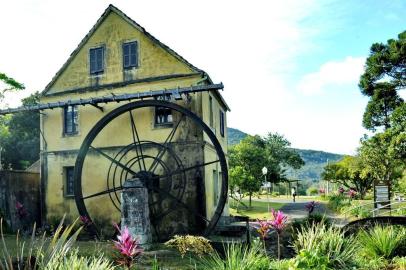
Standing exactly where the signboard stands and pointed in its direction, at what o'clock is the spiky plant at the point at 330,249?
The spiky plant is roughly at 12 o'clock from the signboard.

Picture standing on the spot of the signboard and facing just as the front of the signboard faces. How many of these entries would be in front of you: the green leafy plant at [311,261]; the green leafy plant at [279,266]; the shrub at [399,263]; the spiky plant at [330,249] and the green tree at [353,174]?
4

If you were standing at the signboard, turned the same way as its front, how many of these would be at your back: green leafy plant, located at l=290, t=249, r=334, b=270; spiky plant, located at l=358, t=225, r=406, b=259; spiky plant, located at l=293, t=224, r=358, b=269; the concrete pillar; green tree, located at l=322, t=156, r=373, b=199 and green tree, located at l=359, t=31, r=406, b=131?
2

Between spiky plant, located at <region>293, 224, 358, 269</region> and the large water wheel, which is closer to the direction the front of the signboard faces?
the spiky plant

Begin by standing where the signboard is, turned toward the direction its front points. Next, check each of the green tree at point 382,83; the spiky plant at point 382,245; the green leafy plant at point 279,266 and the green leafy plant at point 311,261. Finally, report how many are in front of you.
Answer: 3

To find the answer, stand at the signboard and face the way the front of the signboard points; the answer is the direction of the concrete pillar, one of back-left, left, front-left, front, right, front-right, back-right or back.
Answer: front-right

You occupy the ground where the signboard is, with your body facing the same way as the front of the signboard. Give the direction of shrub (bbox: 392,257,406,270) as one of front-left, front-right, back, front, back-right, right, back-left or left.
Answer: front

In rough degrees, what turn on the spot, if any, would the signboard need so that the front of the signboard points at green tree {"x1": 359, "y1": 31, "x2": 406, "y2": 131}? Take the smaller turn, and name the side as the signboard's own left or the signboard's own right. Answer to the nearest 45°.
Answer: approximately 180°

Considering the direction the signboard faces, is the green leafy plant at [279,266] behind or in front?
in front

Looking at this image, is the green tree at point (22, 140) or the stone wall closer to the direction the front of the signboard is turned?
the stone wall

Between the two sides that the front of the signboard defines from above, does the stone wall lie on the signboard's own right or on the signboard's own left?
on the signboard's own right

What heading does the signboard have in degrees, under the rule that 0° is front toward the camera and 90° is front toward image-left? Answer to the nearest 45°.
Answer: approximately 0°

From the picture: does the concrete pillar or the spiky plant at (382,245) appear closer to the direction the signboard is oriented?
the spiky plant
